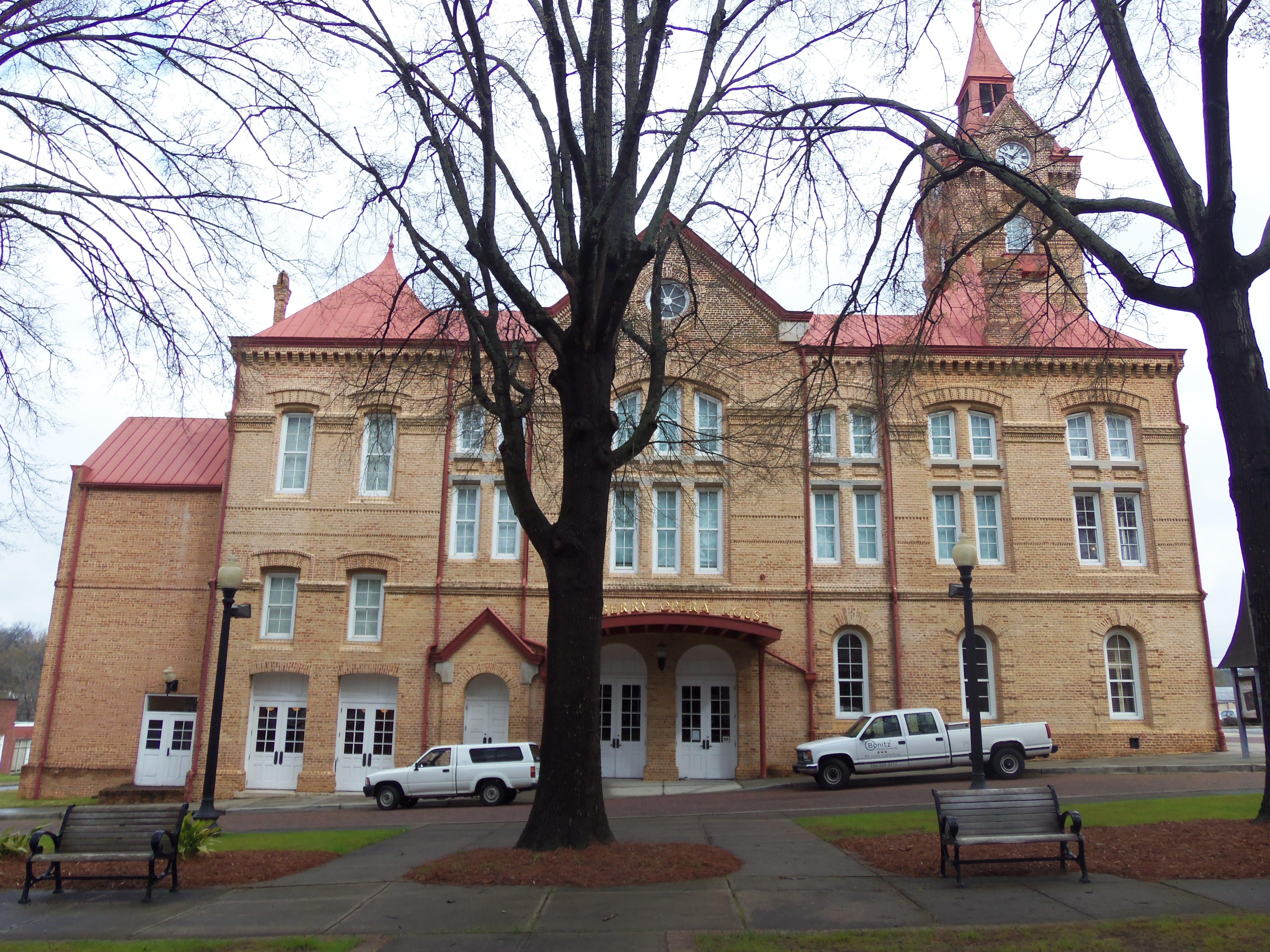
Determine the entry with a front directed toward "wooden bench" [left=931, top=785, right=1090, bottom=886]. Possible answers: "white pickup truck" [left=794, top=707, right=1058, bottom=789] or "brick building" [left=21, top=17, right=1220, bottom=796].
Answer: the brick building

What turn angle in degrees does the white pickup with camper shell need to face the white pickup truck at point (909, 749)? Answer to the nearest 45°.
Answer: approximately 180°

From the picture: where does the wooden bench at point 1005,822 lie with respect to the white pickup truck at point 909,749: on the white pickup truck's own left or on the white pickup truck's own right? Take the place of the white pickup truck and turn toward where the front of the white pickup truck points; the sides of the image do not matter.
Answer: on the white pickup truck's own left

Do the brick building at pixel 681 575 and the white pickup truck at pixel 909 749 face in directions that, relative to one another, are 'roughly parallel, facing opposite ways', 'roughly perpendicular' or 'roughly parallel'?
roughly perpendicular

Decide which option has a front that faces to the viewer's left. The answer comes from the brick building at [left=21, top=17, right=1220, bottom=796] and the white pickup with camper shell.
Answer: the white pickup with camper shell

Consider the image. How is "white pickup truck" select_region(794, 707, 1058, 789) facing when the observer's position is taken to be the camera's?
facing to the left of the viewer

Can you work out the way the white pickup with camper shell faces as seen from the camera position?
facing to the left of the viewer

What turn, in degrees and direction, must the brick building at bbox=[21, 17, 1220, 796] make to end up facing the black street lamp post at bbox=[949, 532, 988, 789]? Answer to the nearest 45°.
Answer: approximately 45° to its left

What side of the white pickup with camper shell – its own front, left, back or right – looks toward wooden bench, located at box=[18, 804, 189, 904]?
left

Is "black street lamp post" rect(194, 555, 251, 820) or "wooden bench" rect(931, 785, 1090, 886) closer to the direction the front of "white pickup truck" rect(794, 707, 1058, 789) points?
the black street lamp post

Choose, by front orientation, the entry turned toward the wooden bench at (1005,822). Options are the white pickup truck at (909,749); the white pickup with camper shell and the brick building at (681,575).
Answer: the brick building
